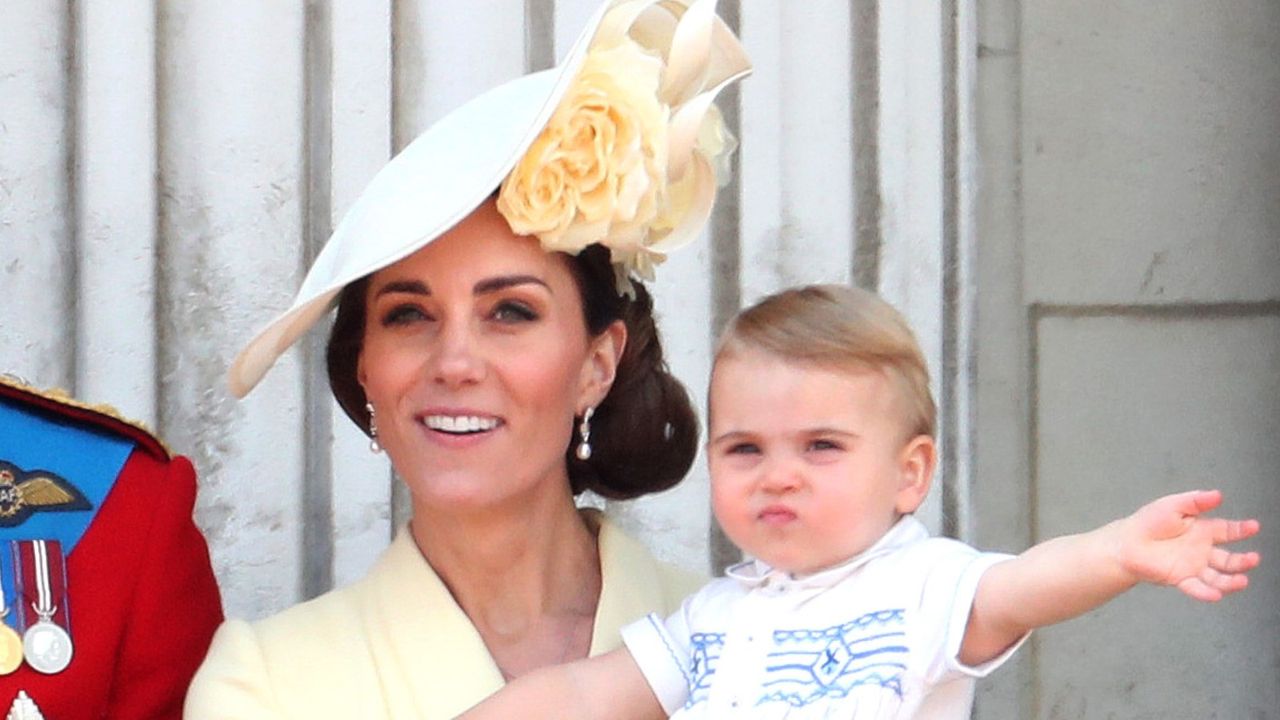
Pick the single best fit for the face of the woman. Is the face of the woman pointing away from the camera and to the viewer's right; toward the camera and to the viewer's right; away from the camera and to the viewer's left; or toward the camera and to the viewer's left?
toward the camera and to the viewer's left

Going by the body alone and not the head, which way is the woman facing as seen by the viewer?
toward the camera
